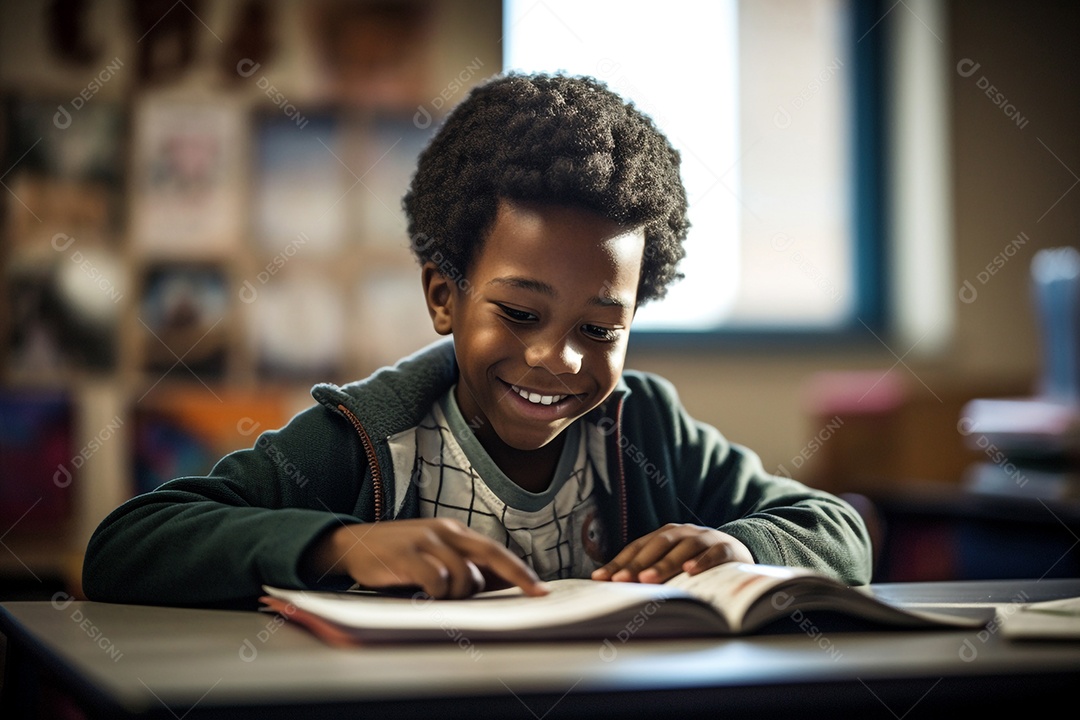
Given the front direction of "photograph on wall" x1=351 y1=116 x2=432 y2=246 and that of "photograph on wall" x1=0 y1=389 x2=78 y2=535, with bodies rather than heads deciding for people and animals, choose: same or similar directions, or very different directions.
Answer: same or similar directions

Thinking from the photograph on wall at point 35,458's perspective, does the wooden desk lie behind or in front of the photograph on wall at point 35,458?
in front

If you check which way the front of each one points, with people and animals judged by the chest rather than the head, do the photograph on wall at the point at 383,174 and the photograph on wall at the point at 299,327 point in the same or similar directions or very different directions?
same or similar directions

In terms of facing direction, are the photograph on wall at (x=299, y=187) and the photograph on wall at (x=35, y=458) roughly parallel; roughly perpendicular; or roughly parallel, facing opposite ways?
roughly parallel

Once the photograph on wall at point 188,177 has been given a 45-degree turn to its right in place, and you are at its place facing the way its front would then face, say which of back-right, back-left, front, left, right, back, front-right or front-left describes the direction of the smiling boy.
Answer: front-left

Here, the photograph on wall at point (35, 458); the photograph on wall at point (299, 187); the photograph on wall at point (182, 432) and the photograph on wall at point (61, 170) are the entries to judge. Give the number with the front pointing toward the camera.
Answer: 4

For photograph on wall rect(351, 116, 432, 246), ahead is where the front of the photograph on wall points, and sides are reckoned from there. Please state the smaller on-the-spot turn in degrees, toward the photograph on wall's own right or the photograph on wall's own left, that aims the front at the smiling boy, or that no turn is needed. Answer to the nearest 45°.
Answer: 0° — it already faces them

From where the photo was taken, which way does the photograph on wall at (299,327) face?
toward the camera

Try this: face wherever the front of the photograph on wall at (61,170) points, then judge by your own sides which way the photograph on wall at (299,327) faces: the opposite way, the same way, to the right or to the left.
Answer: the same way

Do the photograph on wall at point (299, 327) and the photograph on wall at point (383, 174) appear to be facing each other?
no

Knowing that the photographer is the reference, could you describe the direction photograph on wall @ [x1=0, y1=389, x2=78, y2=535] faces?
facing the viewer

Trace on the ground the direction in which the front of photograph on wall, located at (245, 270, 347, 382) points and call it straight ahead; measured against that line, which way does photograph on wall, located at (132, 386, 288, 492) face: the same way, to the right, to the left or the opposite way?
the same way

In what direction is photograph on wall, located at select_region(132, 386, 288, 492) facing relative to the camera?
toward the camera

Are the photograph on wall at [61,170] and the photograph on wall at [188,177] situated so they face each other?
no
